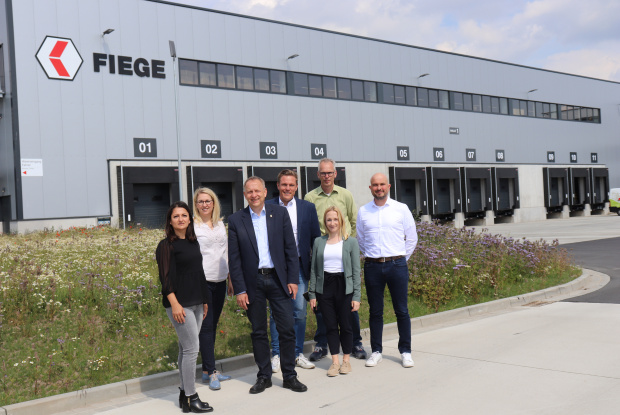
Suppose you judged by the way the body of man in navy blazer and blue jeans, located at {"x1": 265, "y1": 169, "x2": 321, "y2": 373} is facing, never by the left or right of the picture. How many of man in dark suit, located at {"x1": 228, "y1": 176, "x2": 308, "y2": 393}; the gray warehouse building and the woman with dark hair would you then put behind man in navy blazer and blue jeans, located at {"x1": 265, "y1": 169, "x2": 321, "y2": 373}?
1

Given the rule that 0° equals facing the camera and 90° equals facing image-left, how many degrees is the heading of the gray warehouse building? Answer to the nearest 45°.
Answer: approximately 315°

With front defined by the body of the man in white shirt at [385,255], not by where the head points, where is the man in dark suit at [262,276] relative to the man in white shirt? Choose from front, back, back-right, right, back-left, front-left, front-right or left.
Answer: front-right

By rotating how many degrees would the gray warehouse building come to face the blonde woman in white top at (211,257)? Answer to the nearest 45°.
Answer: approximately 45° to its right

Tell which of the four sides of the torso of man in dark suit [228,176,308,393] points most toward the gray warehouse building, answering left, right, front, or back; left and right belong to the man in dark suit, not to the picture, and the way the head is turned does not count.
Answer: back

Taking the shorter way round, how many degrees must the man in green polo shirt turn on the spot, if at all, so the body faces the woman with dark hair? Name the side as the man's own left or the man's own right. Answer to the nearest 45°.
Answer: approximately 45° to the man's own right

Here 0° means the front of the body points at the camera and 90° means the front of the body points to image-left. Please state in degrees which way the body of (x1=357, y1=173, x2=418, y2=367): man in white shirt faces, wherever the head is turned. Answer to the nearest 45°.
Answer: approximately 0°

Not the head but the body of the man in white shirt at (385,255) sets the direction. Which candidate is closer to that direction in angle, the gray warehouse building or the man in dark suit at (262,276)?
the man in dark suit

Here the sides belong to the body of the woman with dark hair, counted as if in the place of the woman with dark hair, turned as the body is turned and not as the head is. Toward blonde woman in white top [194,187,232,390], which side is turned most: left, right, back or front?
left
